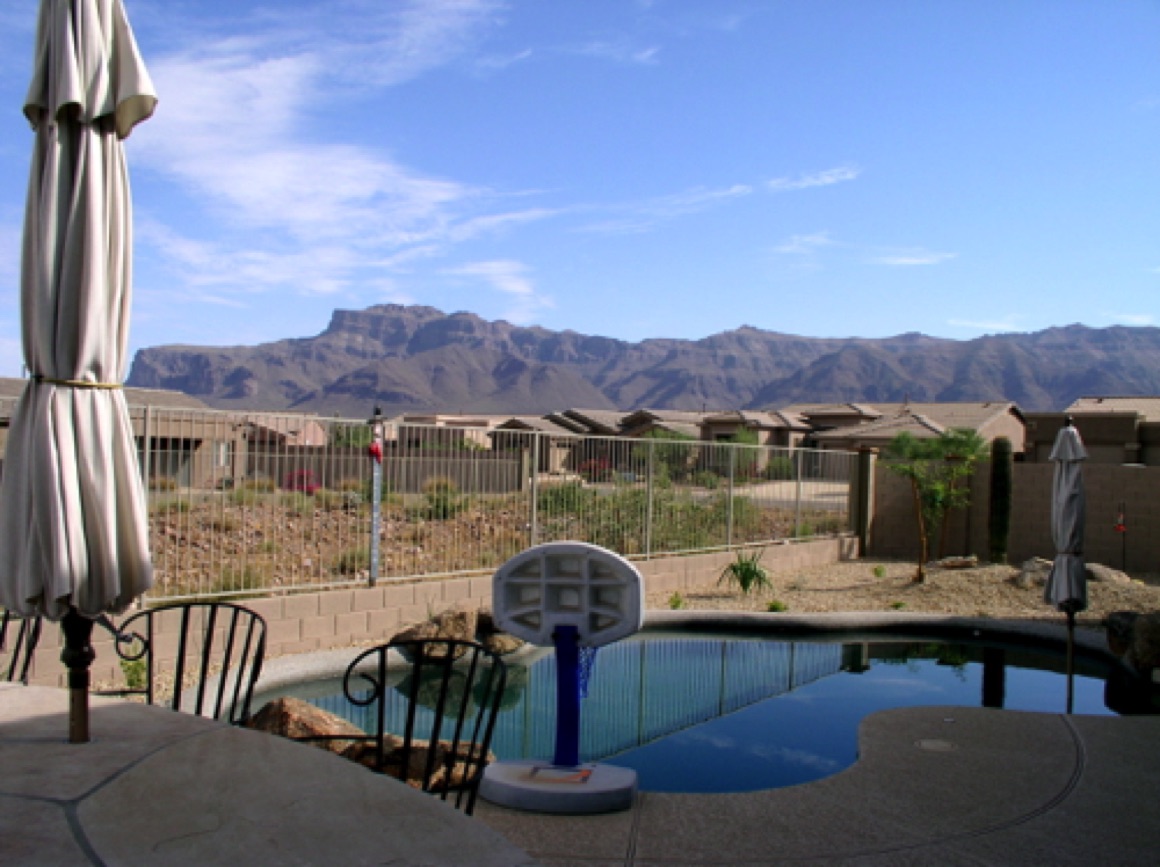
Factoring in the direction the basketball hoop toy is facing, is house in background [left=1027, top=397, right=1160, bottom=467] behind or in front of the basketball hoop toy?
in front

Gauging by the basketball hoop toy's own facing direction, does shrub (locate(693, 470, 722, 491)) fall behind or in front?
in front

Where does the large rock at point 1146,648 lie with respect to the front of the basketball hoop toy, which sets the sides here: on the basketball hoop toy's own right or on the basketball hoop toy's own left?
on the basketball hoop toy's own right

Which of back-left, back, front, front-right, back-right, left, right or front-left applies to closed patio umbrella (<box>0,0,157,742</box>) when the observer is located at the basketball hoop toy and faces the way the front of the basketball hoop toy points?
back-left

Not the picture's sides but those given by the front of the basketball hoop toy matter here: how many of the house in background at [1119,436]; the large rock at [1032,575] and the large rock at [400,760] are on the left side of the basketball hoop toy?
1

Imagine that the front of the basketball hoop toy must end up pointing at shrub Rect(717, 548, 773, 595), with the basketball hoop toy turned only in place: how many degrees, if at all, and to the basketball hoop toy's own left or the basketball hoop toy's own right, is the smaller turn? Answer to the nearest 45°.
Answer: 0° — it already faces it

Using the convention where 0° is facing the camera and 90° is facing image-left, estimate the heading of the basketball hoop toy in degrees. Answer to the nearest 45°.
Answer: approximately 180°

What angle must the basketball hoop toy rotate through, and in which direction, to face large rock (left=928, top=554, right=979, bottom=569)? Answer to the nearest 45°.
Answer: approximately 45° to its right

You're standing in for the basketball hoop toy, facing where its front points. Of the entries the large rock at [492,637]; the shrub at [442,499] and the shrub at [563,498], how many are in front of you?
3

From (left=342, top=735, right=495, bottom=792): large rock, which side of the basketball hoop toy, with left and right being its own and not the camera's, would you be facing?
left

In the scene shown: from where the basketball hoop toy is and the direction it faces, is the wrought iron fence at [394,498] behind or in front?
in front

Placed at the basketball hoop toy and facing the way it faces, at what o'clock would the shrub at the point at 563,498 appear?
The shrub is roughly at 12 o'clock from the basketball hoop toy.
